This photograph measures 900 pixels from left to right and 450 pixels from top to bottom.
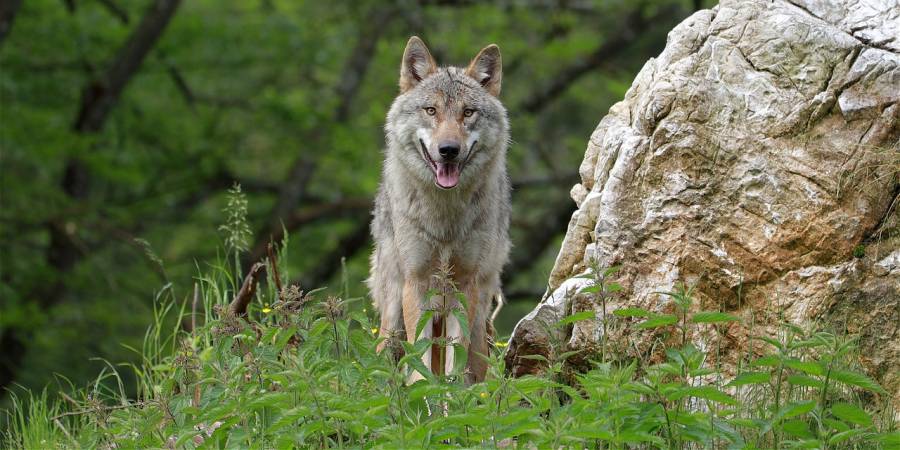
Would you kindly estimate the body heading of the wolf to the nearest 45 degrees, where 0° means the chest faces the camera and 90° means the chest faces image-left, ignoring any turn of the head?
approximately 0°

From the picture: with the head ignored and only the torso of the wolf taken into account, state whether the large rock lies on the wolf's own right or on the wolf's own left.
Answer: on the wolf's own left
